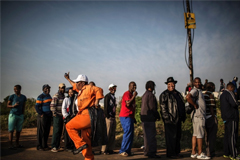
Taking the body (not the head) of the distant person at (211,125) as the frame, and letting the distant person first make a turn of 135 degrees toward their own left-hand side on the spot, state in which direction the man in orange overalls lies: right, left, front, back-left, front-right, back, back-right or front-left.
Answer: left

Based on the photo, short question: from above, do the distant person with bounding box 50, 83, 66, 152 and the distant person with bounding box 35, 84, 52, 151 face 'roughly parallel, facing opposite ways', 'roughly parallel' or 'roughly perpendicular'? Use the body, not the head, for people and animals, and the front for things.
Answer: roughly parallel

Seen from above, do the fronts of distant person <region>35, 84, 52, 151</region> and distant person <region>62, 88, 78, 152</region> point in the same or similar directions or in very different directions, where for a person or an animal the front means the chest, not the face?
same or similar directions

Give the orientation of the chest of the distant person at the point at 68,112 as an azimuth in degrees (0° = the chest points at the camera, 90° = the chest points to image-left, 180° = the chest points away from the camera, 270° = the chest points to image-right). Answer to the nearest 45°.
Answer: approximately 315°

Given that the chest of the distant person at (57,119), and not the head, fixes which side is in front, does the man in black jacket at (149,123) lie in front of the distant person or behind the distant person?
in front

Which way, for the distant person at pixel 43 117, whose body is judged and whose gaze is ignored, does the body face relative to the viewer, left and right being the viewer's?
facing the viewer and to the right of the viewer

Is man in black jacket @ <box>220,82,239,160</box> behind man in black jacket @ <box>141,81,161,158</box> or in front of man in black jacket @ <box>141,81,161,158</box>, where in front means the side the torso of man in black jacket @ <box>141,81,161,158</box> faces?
in front

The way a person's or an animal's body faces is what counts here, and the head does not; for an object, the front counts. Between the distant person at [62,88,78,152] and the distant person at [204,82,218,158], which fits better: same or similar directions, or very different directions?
very different directions
